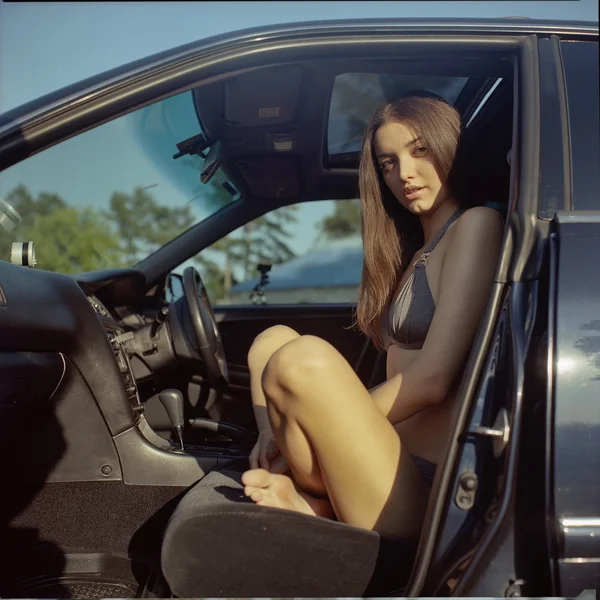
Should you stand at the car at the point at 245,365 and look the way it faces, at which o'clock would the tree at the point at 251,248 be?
The tree is roughly at 3 o'clock from the car.

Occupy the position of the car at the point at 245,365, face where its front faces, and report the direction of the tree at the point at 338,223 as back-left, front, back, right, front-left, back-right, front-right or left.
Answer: right

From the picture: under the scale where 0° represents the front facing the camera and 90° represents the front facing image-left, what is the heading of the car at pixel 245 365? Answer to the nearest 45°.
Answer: approximately 90°
